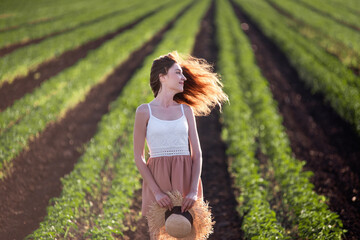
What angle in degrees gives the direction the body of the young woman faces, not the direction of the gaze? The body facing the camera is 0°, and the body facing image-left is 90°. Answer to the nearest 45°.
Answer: approximately 0°

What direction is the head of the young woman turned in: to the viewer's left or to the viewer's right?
to the viewer's right

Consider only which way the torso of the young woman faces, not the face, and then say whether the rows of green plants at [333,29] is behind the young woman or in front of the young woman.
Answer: behind

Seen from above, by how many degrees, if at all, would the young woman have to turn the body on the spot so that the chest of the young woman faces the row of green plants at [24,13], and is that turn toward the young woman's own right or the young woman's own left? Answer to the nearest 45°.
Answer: approximately 135° to the young woman's own right

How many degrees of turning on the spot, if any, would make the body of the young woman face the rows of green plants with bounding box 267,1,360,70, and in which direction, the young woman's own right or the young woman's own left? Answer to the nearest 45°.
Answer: approximately 135° to the young woman's own left

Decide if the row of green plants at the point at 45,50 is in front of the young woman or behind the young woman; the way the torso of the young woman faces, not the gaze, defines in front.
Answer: behind
